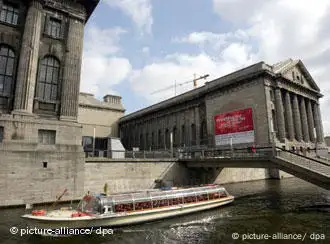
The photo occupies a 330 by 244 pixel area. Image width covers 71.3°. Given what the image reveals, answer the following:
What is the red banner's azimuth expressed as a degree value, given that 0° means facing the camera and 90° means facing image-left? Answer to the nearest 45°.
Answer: approximately 45°

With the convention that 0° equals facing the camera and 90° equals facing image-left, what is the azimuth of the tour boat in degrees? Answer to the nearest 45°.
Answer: approximately 45°

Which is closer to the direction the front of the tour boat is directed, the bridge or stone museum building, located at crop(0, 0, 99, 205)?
the stone museum building
